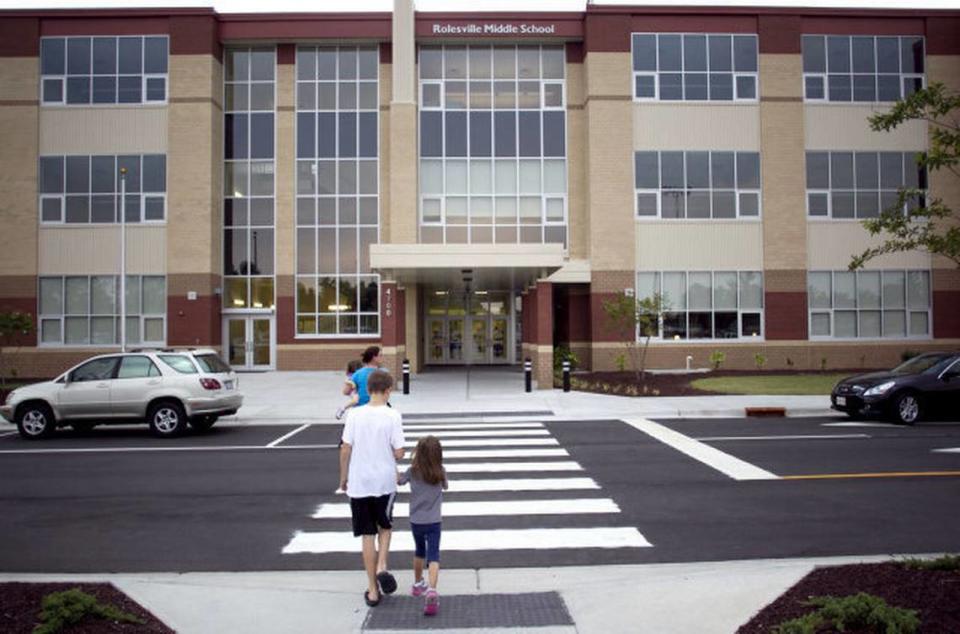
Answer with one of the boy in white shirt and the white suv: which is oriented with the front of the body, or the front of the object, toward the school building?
the boy in white shirt

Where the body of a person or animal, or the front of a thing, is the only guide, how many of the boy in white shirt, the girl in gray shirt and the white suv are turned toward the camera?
0

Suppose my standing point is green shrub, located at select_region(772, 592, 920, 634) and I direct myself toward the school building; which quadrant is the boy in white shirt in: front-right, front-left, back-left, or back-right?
front-left

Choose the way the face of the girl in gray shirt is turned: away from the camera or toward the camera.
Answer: away from the camera

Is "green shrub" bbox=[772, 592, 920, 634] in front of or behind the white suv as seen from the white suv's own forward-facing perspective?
behind

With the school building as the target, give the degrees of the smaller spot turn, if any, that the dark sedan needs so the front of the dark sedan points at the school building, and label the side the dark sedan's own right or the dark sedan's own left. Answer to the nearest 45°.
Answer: approximately 90° to the dark sedan's own right

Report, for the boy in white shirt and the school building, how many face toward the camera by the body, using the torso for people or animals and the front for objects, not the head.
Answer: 1

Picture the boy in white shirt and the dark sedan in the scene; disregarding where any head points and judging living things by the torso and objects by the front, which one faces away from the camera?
the boy in white shirt

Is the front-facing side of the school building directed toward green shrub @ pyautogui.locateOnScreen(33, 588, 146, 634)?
yes

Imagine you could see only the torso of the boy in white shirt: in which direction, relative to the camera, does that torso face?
away from the camera

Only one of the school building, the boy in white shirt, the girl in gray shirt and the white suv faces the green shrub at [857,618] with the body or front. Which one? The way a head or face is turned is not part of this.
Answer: the school building

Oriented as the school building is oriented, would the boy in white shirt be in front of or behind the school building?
in front

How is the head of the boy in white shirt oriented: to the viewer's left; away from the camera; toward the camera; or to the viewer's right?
away from the camera

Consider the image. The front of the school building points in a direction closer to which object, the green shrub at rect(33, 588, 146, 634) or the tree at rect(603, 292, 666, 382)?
the green shrub

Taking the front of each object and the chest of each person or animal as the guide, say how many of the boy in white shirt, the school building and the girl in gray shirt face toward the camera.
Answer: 1

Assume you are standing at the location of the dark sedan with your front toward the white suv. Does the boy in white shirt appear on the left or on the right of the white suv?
left

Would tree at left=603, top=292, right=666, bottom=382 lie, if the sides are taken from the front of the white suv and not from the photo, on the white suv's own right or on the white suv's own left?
on the white suv's own right

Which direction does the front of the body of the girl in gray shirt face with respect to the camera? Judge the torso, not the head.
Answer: away from the camera

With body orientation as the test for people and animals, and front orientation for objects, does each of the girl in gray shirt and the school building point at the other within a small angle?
yes

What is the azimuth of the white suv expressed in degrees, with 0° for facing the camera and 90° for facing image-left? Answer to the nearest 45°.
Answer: approximately 135°

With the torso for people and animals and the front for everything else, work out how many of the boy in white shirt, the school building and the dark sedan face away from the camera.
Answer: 1

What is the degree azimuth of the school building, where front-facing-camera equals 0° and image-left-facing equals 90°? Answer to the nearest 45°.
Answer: approximately 0°

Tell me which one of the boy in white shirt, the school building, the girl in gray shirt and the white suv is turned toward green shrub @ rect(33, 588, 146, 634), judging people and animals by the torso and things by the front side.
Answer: the school building

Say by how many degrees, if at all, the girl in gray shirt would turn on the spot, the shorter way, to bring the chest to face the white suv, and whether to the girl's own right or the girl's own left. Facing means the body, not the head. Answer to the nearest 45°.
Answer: approximately 45° to the girl's own left
